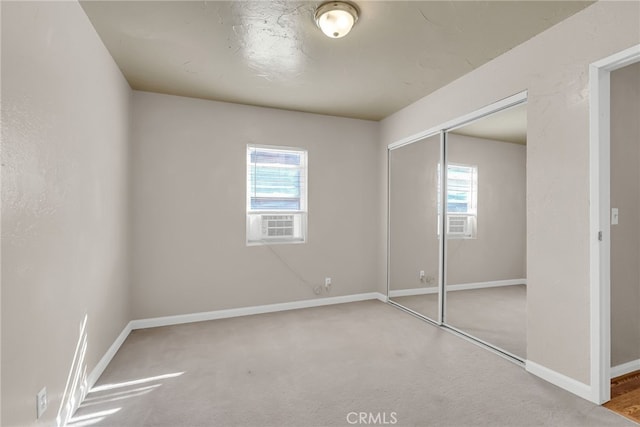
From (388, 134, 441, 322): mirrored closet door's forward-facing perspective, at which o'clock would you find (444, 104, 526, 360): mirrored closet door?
(444, 104, 526, 360): mirrored closet door is roughly at 9 o'clock from (388, 134, 441, 322): mirrored closet door.

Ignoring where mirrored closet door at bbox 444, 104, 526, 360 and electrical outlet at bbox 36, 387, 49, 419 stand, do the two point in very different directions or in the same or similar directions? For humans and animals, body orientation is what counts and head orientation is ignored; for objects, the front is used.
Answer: very different directions

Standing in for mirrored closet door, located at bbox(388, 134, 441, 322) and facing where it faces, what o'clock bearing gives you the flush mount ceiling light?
The flush mount ceiling light is roughly at 11 o'clock from the mirrored closet door.

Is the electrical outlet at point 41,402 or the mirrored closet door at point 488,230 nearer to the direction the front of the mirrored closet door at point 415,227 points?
the electrical outlet

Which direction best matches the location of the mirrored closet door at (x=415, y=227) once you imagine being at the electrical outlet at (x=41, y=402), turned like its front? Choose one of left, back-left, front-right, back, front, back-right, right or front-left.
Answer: front-left

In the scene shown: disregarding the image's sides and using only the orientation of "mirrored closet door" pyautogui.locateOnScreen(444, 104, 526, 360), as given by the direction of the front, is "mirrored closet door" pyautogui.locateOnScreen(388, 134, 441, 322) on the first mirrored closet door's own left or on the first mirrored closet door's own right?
on the first mirrored closet door's own right

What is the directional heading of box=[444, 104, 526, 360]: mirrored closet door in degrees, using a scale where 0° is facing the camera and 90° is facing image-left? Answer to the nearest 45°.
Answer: approximately 45°
